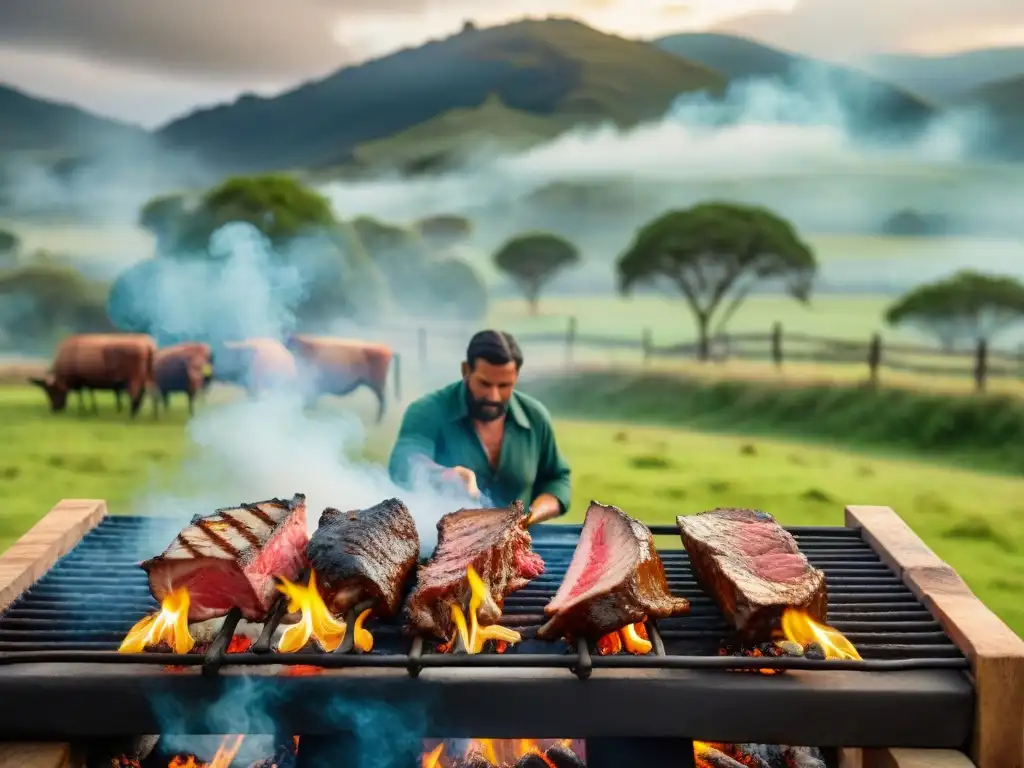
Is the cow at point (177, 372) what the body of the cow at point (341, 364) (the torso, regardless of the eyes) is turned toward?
yes

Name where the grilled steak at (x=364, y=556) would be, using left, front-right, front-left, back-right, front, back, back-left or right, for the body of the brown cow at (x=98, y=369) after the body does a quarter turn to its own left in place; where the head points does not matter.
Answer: front

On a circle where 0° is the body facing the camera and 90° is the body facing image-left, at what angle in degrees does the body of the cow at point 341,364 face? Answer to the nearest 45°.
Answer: approximately 90°

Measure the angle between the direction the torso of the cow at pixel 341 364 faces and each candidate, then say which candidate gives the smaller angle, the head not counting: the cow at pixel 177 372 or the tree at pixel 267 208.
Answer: the cow

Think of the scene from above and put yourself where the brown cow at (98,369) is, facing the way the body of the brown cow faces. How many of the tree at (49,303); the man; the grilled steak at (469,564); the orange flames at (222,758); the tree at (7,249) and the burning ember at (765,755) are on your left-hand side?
4

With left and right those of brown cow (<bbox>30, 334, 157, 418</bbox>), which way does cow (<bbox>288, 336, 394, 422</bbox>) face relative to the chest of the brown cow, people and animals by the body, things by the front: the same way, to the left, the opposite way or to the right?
the same way

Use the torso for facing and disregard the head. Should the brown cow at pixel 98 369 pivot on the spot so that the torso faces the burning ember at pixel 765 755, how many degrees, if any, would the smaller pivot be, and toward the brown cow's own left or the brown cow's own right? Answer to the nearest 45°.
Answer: approximately 90° to the brown cow's own left

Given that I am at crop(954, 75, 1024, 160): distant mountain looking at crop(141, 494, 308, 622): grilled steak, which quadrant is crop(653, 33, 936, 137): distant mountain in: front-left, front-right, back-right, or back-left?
front-right

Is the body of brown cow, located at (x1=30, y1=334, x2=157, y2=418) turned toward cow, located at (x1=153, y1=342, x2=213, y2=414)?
no

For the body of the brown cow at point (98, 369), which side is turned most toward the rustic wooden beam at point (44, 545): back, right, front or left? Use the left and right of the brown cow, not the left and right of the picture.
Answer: left

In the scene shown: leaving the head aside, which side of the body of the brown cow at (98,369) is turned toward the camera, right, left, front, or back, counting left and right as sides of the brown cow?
left
